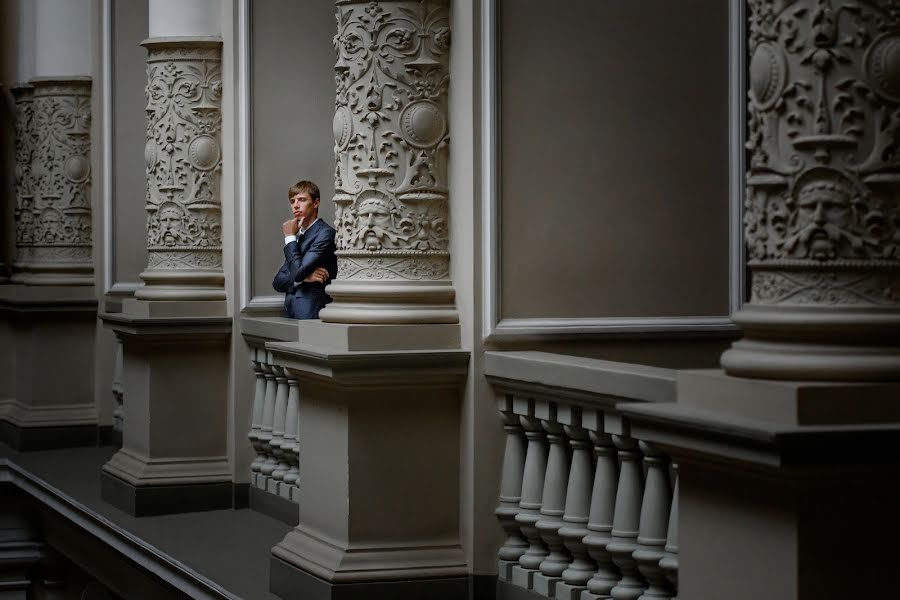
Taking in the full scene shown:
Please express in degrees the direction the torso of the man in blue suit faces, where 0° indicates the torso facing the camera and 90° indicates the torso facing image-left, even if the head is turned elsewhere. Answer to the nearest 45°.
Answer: approximately 45°

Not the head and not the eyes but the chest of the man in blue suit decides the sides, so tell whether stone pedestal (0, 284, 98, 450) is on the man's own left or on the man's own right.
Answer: on the man's own right

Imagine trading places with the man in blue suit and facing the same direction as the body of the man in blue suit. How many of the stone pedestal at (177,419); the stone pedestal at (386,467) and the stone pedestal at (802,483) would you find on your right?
1

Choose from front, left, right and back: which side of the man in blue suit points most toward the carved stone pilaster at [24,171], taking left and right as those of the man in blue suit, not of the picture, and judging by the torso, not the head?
right

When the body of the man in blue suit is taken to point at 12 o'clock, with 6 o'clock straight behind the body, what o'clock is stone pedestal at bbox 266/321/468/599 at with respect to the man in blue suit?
The stone pedestal is roughly at 10 o'clock from the man in blue suit.

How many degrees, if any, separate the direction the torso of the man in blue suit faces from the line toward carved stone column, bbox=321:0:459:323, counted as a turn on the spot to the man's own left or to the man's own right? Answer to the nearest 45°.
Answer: approximately 45° to the man's own left

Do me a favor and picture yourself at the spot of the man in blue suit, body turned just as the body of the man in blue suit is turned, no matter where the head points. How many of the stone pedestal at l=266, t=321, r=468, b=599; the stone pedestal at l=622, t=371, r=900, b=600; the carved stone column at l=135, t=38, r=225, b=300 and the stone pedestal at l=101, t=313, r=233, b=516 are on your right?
2

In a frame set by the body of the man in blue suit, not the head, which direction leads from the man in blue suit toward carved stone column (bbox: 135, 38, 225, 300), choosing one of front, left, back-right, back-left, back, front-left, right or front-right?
right

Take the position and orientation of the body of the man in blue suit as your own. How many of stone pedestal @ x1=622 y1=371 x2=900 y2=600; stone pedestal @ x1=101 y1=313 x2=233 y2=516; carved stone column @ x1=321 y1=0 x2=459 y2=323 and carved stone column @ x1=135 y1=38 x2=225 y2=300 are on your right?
2
